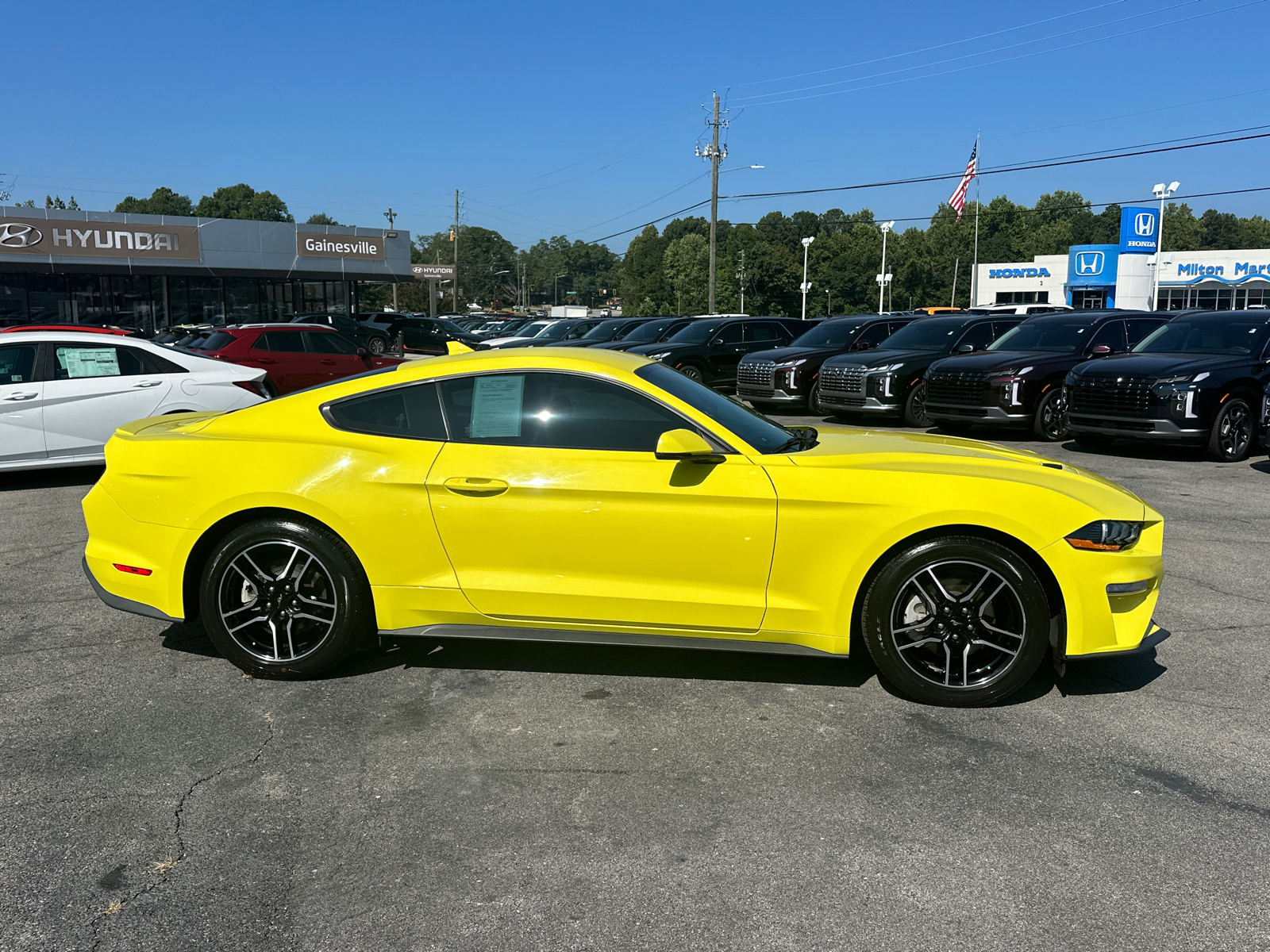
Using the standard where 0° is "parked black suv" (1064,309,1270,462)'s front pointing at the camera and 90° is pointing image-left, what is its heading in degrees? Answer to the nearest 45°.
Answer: approximately 45°

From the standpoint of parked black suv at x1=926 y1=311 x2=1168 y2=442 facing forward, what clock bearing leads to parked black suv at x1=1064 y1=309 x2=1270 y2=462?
parked black suv at x1=1064 y1=309 x2=1270 y2=462 is roughly at 9 o'clock from parked black suv at x1=926 y1=311 x2=1168 y2=442.

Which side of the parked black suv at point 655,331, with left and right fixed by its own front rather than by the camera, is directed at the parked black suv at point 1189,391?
left

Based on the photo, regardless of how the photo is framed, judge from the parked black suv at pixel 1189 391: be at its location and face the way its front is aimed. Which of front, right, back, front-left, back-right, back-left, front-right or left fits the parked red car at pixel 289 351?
front-right

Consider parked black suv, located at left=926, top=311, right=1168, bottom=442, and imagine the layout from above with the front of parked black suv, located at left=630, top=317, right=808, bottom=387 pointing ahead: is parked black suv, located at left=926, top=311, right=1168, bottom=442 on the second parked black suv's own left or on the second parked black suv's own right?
on the second parked black suv's own left

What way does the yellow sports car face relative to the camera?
to the viewer's right

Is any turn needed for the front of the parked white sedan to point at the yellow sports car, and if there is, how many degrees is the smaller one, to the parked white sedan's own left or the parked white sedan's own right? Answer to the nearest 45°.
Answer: approximately 90° to the parked white sedan's own left

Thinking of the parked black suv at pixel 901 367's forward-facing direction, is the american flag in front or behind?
behind

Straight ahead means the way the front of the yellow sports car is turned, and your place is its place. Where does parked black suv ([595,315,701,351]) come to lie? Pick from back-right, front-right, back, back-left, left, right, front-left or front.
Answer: left

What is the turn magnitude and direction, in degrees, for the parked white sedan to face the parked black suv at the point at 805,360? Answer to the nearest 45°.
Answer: approximately 180°

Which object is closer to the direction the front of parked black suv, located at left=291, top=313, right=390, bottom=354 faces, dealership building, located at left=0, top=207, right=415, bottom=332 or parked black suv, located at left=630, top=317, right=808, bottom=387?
the parked black suv

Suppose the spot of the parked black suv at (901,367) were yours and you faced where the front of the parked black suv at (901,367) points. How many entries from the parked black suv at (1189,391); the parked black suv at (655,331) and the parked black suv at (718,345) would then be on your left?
1

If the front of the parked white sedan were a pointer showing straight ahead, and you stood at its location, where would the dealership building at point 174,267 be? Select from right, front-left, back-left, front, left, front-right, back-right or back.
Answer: right

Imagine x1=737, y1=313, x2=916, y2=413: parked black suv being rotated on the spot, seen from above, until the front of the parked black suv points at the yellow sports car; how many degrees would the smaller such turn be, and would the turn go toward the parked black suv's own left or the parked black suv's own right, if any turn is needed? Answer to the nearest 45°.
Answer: approximately 45° to the parked black suv's own left

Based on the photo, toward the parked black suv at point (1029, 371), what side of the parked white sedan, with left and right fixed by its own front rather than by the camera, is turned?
back

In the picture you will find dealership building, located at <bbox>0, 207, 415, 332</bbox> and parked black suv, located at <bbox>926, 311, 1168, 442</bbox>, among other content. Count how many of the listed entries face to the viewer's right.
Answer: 0
